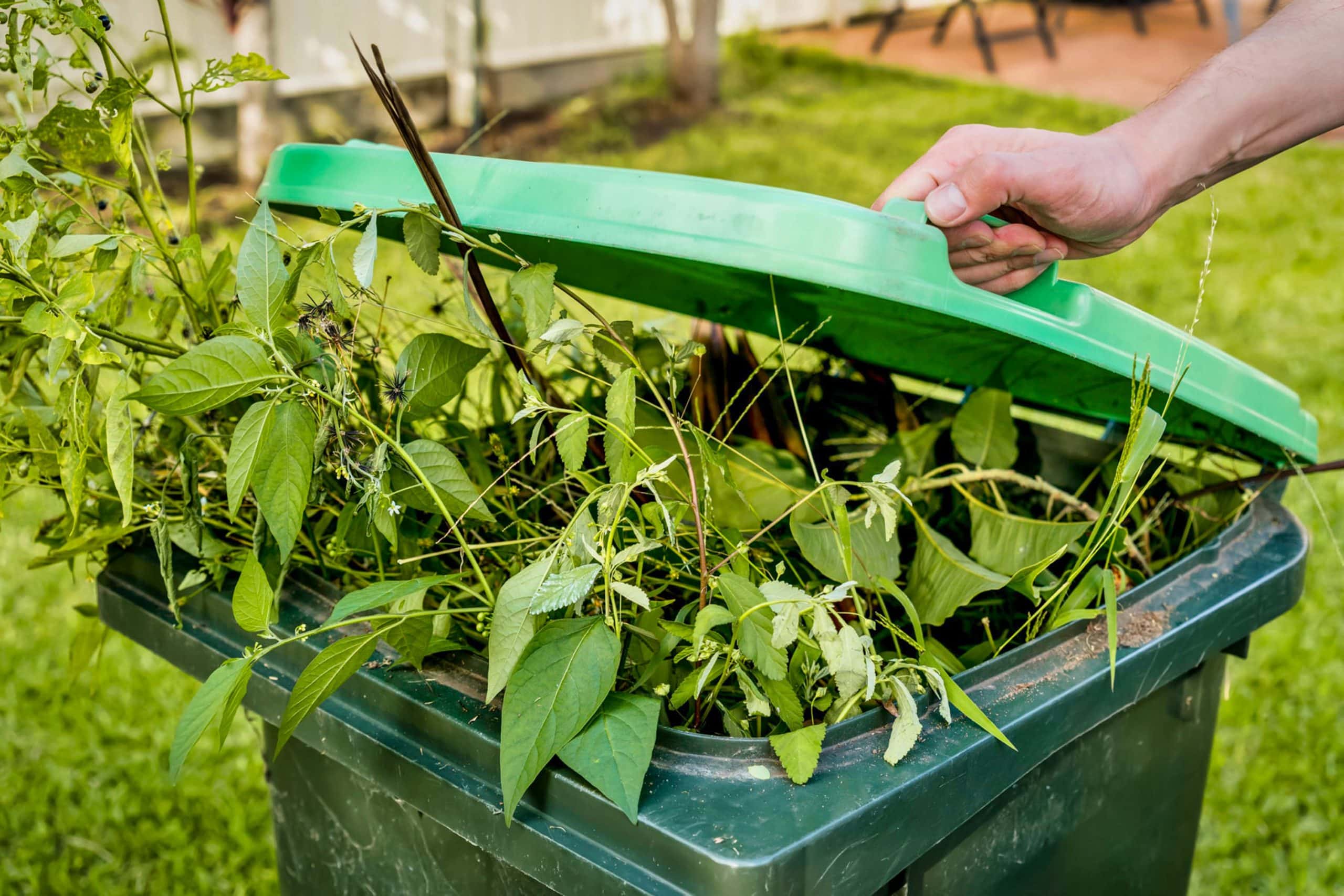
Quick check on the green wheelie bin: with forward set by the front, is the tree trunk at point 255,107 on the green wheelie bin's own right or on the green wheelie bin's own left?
on the green wheelie bin's own right

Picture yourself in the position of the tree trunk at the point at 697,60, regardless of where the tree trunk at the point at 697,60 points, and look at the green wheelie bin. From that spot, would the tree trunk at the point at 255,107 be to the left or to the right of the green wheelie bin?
right

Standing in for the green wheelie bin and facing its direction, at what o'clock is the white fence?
The white fence is roughly at 4 o'clock from the green wheelie bin.

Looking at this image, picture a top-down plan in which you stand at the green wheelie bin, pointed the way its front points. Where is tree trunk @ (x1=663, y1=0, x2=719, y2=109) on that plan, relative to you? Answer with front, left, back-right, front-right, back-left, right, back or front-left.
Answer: back-right

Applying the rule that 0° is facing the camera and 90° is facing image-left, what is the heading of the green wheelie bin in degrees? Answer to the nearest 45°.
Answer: approximately 45°
